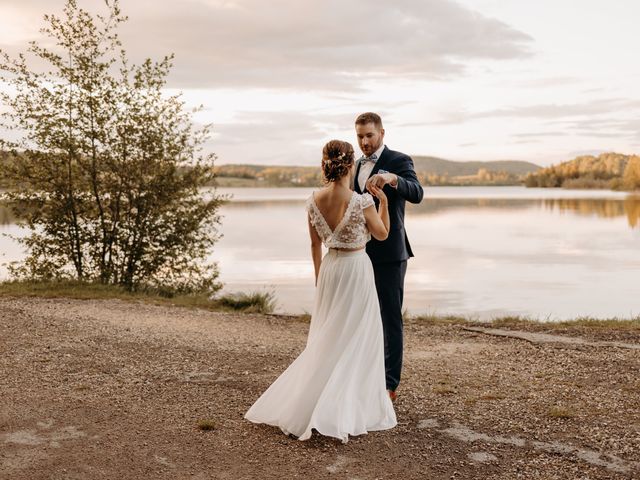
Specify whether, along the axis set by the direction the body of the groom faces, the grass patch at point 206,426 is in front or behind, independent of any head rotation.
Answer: in front

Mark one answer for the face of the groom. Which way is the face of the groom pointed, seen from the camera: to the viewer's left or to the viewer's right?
to the viewer's left

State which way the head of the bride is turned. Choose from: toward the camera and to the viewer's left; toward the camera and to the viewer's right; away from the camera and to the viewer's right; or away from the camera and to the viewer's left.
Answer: away from the camera and to the viewer's right

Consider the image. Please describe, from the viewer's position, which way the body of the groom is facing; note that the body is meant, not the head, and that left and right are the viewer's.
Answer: facing the viewer and to the left of the viewer
